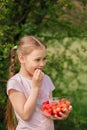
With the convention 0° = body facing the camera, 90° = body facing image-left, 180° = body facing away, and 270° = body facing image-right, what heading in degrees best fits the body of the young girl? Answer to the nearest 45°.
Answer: approximately 315°
